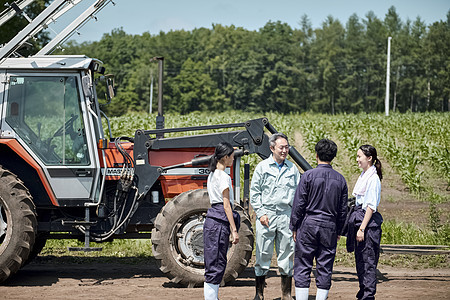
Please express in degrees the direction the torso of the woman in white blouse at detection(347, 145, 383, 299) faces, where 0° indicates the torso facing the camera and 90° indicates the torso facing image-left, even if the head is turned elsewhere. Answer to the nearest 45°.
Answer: approximately 90°

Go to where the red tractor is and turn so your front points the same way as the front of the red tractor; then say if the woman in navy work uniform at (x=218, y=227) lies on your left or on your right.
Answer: on your right

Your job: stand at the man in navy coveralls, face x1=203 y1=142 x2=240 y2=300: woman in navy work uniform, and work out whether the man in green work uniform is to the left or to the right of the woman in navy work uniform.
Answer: right

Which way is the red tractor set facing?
to the viewer's right

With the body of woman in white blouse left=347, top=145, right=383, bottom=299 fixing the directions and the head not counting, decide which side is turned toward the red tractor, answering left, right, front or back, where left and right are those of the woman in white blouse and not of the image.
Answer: front

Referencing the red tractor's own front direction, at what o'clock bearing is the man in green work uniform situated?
The man in green work uniform is roughly at 1 o'clock from the red tractor.

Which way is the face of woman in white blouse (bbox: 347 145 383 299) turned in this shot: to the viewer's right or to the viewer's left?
to the viewer's left

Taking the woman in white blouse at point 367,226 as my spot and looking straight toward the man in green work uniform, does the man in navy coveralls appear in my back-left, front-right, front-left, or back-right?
front-left

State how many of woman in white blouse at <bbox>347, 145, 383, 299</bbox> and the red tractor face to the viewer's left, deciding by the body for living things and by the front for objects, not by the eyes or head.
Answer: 1

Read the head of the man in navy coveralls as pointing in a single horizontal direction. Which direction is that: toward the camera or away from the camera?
away from the camera

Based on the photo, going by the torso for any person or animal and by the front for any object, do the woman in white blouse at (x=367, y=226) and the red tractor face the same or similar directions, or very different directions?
very different directions

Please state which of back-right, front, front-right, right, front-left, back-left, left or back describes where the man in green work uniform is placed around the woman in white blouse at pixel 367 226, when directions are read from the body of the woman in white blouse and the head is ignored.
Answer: front

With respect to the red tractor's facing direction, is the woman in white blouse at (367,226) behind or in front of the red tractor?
in front

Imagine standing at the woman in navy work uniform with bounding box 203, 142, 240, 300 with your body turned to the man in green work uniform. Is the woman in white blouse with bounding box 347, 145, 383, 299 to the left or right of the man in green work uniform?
right
